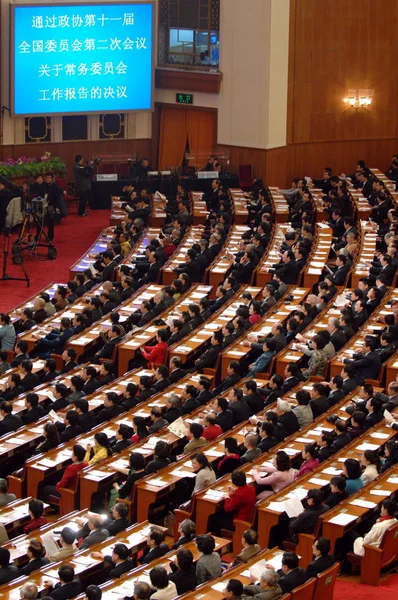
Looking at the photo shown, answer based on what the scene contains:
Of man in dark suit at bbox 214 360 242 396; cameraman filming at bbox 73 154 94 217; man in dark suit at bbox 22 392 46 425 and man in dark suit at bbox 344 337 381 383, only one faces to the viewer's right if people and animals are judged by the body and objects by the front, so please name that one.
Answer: the cameraman filming

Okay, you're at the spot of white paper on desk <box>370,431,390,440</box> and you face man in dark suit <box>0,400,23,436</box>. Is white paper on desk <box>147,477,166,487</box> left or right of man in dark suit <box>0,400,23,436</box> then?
left

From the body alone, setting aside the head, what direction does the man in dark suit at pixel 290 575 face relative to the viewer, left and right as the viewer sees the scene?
facing away from the viewer and to the left of the viewer

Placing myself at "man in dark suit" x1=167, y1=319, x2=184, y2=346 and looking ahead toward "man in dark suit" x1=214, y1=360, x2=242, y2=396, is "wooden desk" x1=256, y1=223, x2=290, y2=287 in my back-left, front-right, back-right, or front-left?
back-left

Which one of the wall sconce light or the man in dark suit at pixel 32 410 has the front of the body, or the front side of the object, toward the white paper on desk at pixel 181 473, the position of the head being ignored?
the wall sconce light

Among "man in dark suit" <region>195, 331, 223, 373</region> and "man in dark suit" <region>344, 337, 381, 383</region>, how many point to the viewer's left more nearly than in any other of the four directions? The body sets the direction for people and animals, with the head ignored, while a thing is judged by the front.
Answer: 2

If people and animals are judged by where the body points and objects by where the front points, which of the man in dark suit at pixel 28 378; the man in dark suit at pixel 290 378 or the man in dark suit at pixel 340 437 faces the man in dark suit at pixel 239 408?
the man in dark suit at pixel 340 437
